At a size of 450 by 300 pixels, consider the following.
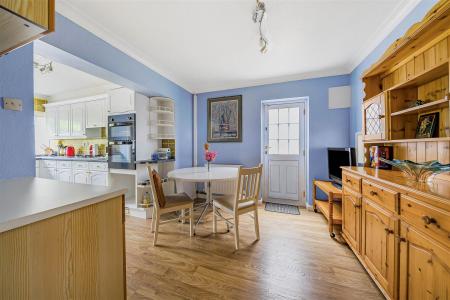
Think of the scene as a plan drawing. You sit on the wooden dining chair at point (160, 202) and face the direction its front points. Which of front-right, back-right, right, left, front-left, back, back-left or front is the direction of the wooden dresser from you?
right

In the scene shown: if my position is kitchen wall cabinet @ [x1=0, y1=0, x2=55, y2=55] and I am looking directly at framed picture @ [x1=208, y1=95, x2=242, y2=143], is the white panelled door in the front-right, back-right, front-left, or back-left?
front-right

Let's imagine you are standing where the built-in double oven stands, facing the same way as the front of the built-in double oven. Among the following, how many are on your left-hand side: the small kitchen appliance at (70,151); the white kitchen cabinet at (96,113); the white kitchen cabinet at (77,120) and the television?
1

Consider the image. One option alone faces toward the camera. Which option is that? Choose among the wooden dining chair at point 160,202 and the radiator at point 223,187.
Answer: the radiator

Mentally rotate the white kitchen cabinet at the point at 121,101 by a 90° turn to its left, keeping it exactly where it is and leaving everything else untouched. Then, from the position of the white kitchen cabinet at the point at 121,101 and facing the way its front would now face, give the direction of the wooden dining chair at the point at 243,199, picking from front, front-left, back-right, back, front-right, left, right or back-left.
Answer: front

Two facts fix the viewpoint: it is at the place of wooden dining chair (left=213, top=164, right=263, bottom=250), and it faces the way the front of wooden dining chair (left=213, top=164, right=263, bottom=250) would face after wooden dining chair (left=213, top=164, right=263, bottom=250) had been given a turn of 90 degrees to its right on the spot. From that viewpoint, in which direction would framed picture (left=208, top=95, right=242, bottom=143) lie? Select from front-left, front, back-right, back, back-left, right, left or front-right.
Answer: front-left

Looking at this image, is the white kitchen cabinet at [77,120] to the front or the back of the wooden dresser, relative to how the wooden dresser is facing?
to the front

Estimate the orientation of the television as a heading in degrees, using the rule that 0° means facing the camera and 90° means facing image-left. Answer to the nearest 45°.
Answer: approximately 45°

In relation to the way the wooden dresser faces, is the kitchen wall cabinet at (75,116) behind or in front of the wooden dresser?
in front

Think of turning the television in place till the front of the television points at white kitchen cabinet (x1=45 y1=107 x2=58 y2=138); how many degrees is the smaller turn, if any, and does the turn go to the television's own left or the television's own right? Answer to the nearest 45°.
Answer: approximately 45° to the television's own right

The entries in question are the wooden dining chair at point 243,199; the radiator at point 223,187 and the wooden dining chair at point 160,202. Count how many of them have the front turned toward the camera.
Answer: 1

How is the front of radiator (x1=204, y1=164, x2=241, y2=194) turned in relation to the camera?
facing the viewer

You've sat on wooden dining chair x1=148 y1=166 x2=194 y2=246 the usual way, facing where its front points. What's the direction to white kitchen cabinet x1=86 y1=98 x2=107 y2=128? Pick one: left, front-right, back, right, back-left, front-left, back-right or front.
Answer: left

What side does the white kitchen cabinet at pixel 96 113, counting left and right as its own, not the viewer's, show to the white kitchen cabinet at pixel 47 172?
right

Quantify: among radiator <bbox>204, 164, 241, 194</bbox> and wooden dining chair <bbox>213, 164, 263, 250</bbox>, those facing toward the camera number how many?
1

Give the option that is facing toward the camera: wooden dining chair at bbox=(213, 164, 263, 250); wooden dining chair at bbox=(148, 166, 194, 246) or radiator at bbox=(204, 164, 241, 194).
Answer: the radiator

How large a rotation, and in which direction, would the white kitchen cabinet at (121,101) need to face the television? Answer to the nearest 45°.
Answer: approximately 90° to its left

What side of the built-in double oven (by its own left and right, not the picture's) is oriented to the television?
left
